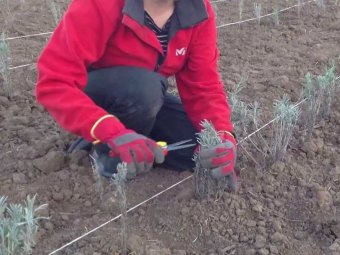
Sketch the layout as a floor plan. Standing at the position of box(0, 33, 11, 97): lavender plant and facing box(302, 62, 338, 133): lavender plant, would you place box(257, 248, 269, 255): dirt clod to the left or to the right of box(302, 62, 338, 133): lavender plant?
right

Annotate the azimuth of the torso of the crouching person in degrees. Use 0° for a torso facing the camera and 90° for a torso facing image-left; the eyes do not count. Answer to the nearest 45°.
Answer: approximately 315°

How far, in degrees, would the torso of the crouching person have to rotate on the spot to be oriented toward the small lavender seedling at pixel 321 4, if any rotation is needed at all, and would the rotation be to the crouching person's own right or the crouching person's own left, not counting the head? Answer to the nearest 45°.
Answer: approximately 90° to the crouching person's own left

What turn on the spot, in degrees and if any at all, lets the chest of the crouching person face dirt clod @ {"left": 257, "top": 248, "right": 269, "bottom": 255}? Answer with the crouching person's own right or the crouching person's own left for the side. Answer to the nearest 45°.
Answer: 0° — they already face it

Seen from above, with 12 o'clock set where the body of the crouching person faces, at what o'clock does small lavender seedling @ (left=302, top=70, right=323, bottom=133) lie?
The small lavender seedling is roughly at 10 o'clock from the crouching person.

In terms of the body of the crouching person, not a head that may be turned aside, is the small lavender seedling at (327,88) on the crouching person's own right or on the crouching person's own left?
on the crouching person's own left

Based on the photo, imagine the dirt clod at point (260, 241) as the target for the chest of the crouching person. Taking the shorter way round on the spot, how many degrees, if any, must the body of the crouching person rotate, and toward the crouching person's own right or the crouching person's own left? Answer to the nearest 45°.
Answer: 0° — they already face it

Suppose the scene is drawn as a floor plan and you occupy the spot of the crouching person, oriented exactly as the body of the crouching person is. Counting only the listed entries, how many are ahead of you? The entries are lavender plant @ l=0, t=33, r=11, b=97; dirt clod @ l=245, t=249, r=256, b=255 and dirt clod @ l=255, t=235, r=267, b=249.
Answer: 2

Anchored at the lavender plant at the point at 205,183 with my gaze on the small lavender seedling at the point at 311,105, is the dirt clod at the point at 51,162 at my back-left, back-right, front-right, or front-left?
back-left

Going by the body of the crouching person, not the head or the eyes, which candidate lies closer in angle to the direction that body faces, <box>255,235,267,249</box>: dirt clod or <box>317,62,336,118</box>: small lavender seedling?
the dirt clod

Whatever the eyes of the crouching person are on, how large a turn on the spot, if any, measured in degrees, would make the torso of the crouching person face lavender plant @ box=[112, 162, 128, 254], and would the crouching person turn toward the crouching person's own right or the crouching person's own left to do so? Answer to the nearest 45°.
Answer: approximately 45° to the crouching person's own right
